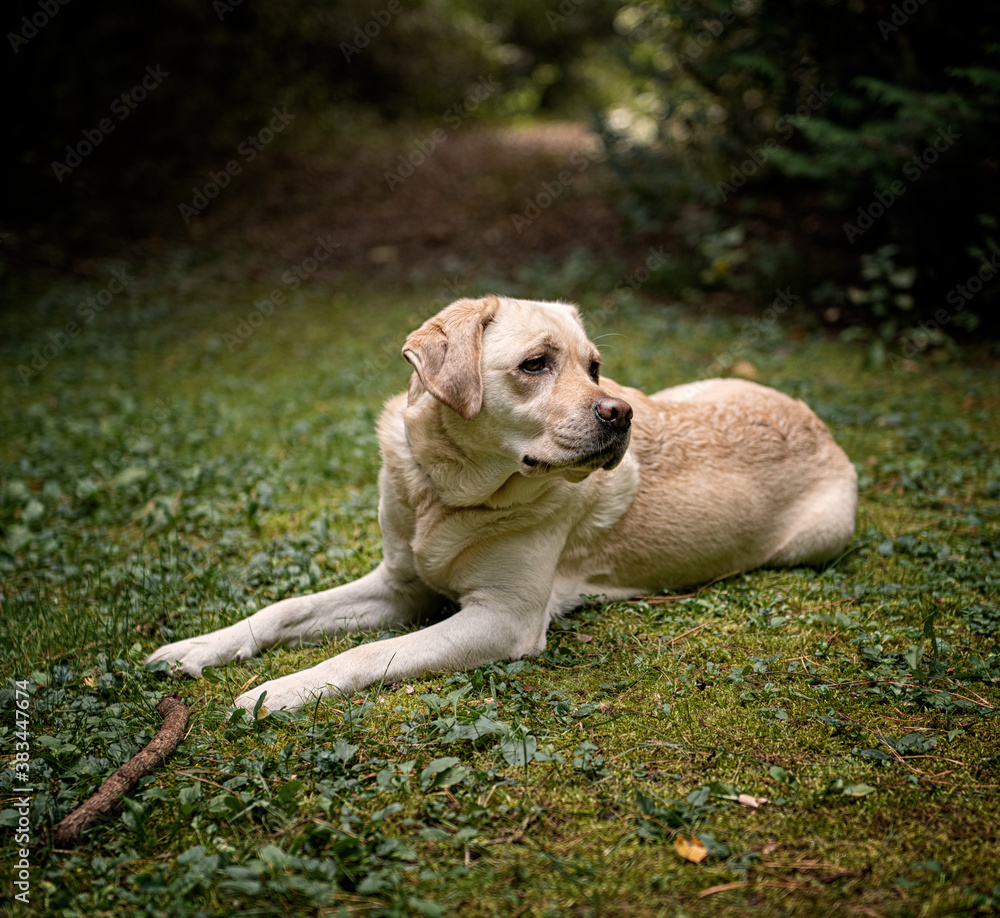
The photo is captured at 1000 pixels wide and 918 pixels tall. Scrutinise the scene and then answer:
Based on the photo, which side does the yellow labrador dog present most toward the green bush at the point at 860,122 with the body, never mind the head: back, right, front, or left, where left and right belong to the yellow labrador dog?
back

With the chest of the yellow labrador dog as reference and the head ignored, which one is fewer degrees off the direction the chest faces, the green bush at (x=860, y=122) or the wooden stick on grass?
the wooden stick on grass

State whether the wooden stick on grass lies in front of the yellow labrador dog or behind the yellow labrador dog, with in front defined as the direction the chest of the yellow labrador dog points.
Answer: in front
